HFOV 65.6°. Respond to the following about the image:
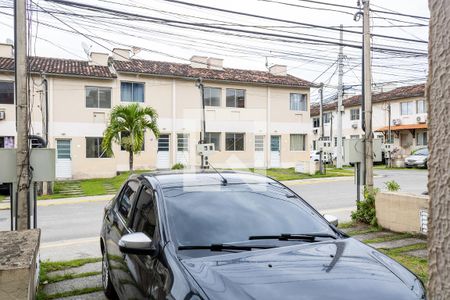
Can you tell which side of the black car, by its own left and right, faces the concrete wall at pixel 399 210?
left

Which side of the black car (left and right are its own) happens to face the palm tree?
back

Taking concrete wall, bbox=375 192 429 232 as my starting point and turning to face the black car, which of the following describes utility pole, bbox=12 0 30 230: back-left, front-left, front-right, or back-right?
front-right

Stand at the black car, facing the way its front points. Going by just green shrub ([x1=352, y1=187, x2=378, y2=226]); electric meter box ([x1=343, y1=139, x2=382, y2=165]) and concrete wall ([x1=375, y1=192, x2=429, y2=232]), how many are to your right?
0

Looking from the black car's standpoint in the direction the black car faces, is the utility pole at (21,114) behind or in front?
behind

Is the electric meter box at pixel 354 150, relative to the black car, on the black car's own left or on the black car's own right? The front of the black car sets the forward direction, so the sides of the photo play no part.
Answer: on the black car's own left

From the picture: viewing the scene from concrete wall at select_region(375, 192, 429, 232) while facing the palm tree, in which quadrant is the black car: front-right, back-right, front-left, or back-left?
back-left

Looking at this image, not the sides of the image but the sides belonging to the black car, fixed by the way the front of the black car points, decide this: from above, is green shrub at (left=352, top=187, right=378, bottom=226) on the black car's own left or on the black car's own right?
on the black car's own left

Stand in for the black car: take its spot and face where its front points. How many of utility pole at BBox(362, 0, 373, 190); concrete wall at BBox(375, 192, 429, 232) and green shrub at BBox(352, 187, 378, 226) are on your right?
0
